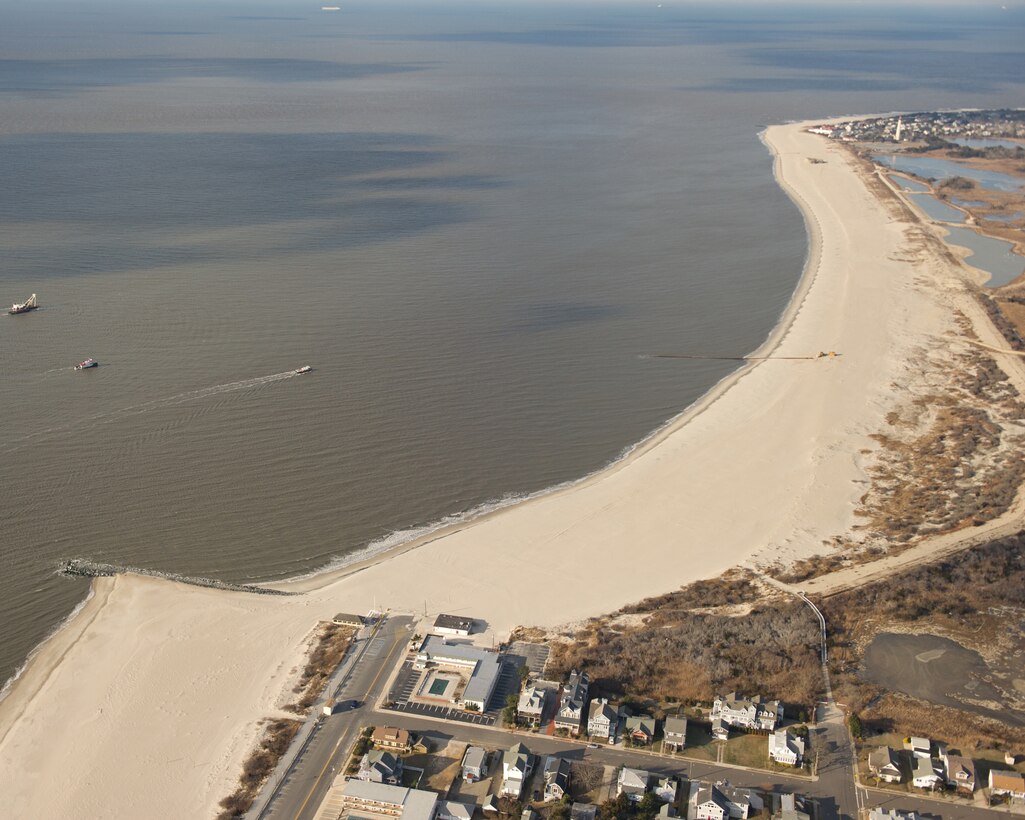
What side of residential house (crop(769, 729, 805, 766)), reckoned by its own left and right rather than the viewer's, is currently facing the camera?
front

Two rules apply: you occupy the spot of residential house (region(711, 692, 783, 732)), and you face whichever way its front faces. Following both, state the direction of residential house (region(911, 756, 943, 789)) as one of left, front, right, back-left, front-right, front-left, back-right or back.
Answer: left

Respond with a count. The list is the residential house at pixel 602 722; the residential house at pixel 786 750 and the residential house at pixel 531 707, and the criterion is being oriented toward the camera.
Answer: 3

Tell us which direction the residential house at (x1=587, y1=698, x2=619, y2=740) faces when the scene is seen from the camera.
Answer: facing the viewer

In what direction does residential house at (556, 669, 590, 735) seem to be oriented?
toward the camera

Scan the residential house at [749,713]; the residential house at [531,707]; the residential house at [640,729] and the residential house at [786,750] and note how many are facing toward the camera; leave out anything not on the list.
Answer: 4

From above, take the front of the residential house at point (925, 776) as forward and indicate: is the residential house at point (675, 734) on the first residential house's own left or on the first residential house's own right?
on the first residential house's own right

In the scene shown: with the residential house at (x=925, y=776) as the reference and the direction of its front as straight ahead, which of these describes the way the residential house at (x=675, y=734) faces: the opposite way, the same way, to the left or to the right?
the same way

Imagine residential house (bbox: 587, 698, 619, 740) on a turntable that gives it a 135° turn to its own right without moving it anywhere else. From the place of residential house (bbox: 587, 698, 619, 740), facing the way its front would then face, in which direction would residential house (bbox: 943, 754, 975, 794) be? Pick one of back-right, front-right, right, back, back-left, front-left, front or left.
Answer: back-right

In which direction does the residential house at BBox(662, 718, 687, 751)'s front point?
toward the camera

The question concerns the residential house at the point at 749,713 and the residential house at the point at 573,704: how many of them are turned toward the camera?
2

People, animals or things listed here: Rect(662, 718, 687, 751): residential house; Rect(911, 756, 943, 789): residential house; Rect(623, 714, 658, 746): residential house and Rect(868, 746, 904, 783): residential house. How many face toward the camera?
4

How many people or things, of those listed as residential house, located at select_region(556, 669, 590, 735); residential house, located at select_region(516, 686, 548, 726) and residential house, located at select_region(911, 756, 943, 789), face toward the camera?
3
